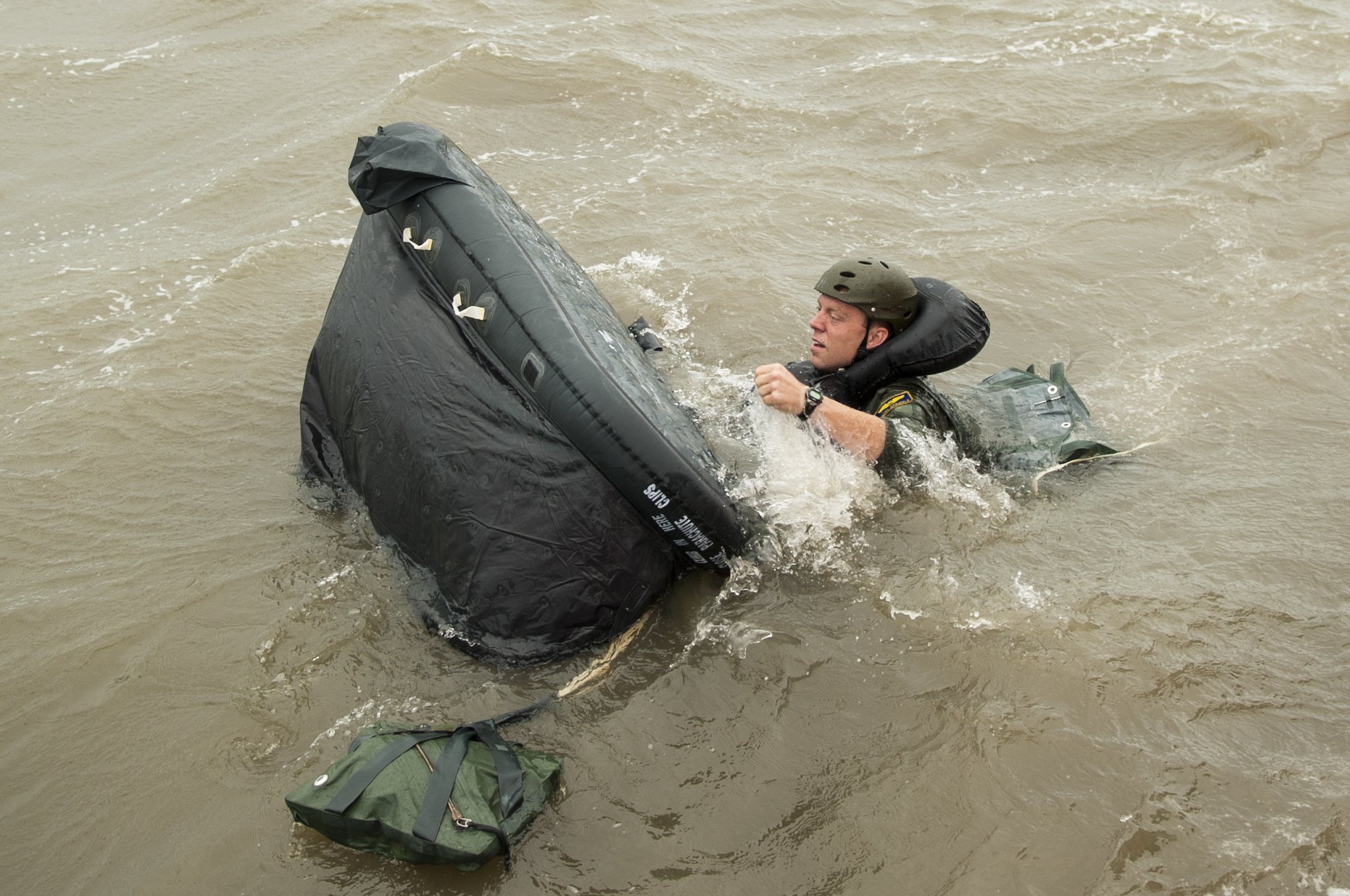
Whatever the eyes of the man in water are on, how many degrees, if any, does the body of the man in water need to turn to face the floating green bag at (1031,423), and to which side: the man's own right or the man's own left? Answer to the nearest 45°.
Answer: approximately 135° to the man's own right

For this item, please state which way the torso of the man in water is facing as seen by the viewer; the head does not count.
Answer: to the viewer's left

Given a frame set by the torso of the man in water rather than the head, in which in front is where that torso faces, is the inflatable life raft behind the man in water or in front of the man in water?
in front

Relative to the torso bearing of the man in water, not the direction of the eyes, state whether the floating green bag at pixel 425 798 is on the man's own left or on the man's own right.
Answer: on the man's own left

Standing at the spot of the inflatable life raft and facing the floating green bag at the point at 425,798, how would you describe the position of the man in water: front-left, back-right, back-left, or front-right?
back-left

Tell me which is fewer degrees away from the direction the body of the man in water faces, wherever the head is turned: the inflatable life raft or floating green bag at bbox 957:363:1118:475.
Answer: the inflatable life raft
